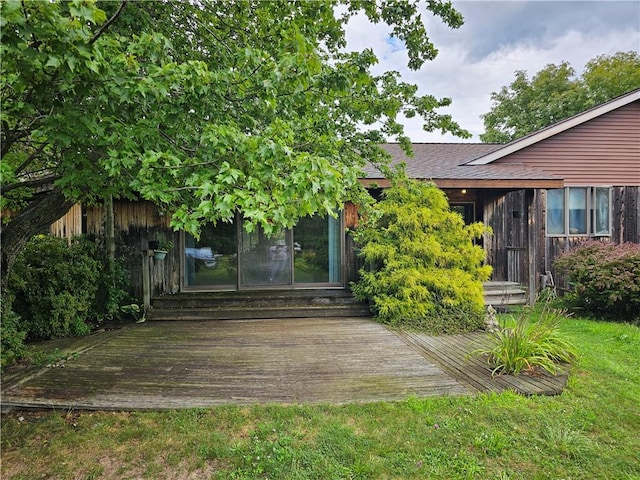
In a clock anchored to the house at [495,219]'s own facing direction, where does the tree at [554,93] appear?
The tree is roughly at 7 o'clock from the house.

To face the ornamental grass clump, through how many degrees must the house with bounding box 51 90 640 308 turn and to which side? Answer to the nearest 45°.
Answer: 0° — it already faces it

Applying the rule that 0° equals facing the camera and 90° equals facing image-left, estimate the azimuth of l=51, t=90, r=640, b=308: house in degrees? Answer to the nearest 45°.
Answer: approximately 0°

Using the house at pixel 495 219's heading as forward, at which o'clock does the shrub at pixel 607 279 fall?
The shrub is roughly at 11 o'clock from the house.

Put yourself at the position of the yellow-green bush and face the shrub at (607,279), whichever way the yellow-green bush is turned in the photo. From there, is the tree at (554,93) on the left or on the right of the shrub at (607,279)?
left

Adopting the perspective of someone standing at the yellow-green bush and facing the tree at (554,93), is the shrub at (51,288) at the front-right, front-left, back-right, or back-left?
back-left
